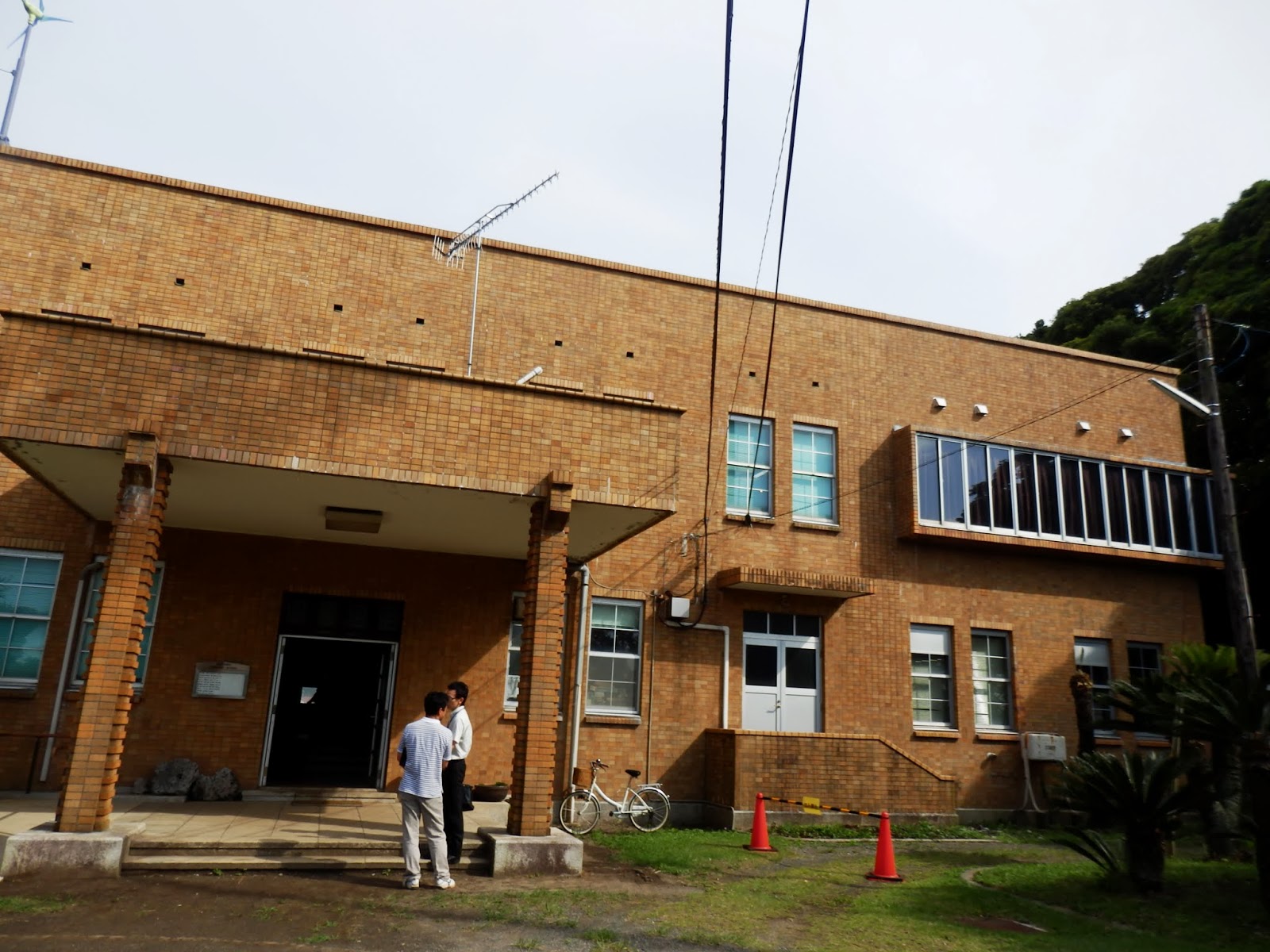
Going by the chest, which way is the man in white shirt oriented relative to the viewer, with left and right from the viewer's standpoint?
facing to the left of the viewer

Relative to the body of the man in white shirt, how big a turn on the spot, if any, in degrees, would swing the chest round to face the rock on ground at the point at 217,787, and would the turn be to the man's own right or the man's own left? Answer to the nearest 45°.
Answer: approximately 45° to the man's own right

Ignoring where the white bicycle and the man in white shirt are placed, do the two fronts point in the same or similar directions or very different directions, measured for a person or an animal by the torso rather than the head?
same or similar directions

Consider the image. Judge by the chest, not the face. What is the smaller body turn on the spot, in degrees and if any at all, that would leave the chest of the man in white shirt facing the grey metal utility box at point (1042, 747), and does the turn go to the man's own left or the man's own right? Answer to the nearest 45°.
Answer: approximately 135° to the man's own right

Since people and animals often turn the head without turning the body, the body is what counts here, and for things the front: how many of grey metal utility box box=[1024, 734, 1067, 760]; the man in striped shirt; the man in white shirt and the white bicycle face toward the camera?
1

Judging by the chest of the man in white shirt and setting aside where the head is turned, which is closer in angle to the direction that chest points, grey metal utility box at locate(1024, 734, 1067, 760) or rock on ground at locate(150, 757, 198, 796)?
the rock on ground

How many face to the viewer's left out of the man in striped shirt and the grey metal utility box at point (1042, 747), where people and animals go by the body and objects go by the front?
0

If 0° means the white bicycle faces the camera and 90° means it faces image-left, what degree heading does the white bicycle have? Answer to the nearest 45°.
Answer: approximately 90°

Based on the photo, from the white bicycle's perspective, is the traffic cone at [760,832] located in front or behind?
behind

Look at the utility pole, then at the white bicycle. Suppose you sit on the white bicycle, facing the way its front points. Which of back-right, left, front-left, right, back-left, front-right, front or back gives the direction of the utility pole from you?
back

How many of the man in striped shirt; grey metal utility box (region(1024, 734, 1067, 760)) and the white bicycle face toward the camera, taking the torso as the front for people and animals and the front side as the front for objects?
1

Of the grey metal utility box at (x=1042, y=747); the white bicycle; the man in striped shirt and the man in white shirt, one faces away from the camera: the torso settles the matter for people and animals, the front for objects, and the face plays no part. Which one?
the man in striped shirt

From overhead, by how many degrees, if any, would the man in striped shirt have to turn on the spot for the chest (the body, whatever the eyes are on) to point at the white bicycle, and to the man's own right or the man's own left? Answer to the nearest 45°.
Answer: approximately 45° to the man's own right

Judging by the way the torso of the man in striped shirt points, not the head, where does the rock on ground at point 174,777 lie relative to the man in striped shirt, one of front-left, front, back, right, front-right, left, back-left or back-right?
front-left

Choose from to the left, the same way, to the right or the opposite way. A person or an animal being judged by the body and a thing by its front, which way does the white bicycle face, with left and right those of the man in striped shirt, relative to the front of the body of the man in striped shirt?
to the left

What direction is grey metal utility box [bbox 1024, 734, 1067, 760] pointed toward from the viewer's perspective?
toward the camera

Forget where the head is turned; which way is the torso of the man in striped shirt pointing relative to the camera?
away from the camera

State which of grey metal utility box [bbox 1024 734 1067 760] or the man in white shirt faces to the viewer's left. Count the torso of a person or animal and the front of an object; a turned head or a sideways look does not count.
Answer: the man in white shirt
